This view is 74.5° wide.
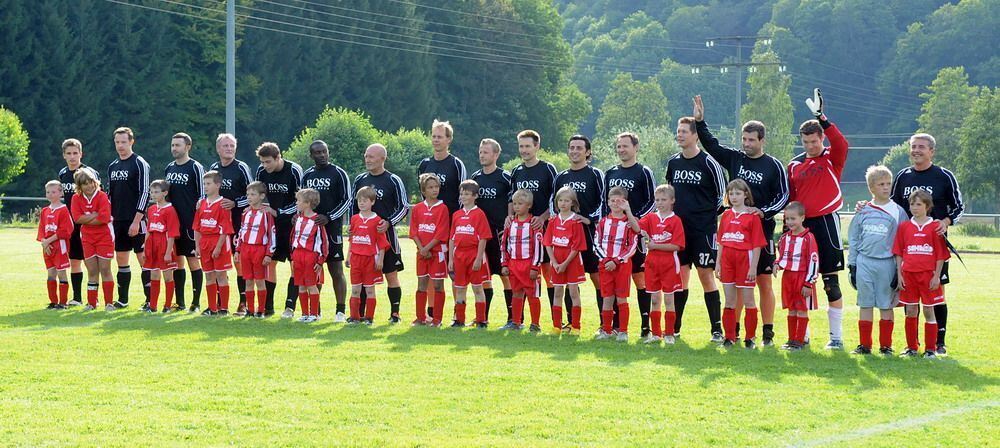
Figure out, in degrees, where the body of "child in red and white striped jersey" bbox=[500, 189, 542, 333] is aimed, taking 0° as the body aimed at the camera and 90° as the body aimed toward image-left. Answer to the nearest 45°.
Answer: approximately 45°

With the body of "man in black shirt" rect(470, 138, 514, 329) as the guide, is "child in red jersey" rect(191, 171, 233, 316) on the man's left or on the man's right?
on the man's right

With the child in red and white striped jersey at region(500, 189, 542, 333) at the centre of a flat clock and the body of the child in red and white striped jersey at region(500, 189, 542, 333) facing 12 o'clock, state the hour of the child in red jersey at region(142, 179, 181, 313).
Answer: the child in red jersey at region(142, 179, 181, 313) is roughly at 2 o'clock from the child in red and white striped jersey at region(500, 189, 542, 333).

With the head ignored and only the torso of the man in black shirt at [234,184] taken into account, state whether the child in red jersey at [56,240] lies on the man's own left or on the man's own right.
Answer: on the man's own right

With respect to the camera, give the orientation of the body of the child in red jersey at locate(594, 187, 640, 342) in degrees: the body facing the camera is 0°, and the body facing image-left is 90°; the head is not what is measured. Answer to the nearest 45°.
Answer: approximately 0°

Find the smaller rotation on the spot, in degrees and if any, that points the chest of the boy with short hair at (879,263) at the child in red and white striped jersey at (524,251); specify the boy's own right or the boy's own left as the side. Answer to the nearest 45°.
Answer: approximately 90° to the boy's own right

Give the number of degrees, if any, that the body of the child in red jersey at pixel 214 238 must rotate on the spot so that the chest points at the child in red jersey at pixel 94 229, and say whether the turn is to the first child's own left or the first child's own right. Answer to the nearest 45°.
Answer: approximately 90° to the first child's own right

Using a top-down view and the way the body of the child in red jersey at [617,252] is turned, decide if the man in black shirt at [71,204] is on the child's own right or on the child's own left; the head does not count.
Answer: on the child's own right

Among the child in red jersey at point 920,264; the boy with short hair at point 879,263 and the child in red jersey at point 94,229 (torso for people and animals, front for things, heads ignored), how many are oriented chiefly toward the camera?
3

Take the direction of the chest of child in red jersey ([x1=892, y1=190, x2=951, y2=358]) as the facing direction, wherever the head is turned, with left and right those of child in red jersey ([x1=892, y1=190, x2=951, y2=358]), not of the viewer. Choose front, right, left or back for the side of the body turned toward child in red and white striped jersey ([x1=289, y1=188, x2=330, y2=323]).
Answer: right
